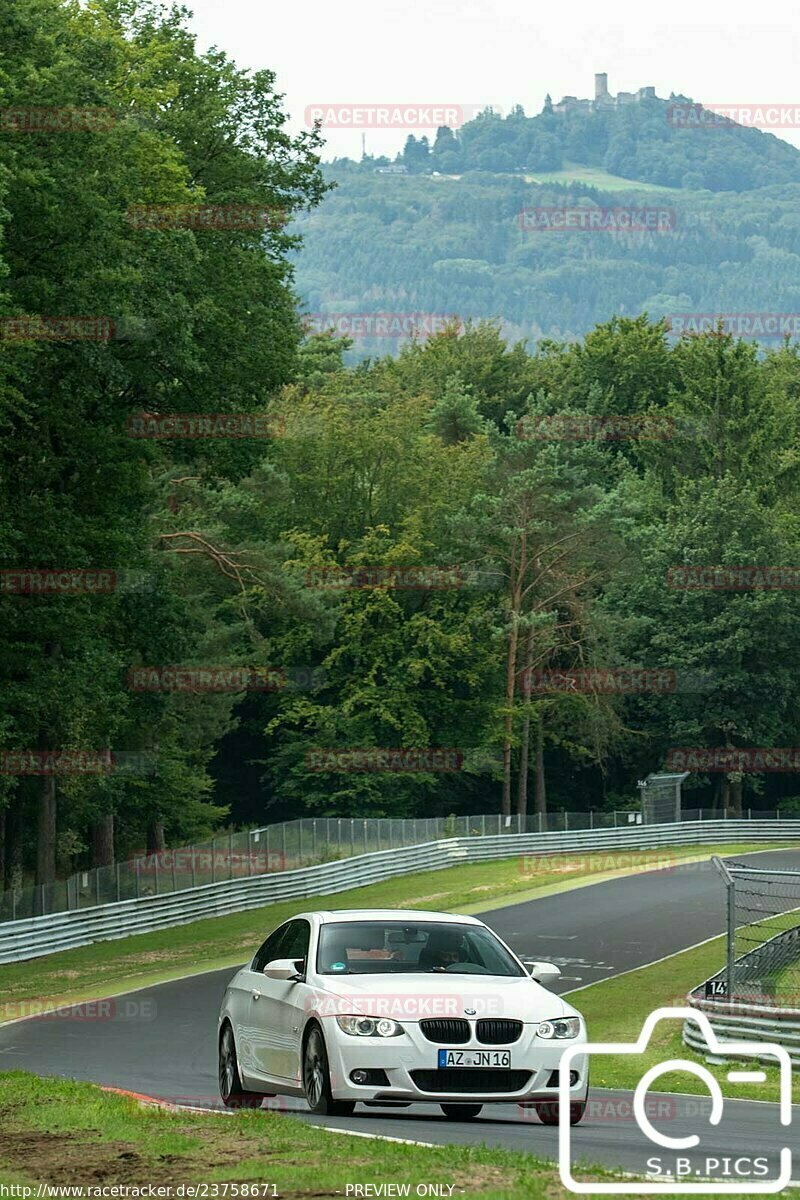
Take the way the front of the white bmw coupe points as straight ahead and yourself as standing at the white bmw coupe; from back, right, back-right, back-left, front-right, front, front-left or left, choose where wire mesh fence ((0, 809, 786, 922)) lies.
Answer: back-left

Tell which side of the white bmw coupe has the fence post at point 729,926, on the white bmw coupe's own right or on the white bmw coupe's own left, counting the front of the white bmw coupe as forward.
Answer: on the white bmw coupe's own left

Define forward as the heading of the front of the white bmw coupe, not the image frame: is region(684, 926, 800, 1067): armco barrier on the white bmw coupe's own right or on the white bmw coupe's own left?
on the white bmw coupe's own left

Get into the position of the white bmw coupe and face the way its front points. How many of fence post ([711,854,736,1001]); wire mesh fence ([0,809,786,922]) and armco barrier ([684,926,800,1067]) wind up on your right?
0

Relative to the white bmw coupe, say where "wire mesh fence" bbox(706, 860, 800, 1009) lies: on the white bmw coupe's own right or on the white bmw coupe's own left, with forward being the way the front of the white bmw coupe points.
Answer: on the white bmw coupe's own left

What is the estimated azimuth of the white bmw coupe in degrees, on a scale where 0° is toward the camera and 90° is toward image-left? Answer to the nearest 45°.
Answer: approximately 315°
